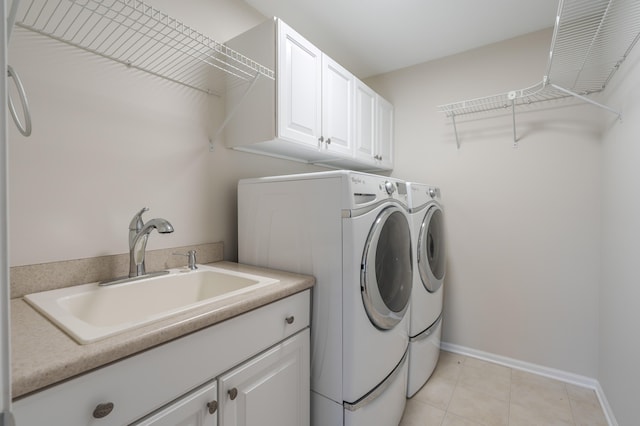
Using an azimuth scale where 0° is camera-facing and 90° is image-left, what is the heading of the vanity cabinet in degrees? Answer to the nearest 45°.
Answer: approximately 315°

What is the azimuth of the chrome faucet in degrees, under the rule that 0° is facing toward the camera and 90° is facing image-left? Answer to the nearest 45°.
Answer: approximately 315°

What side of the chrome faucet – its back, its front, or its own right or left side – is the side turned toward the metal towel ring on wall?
right
